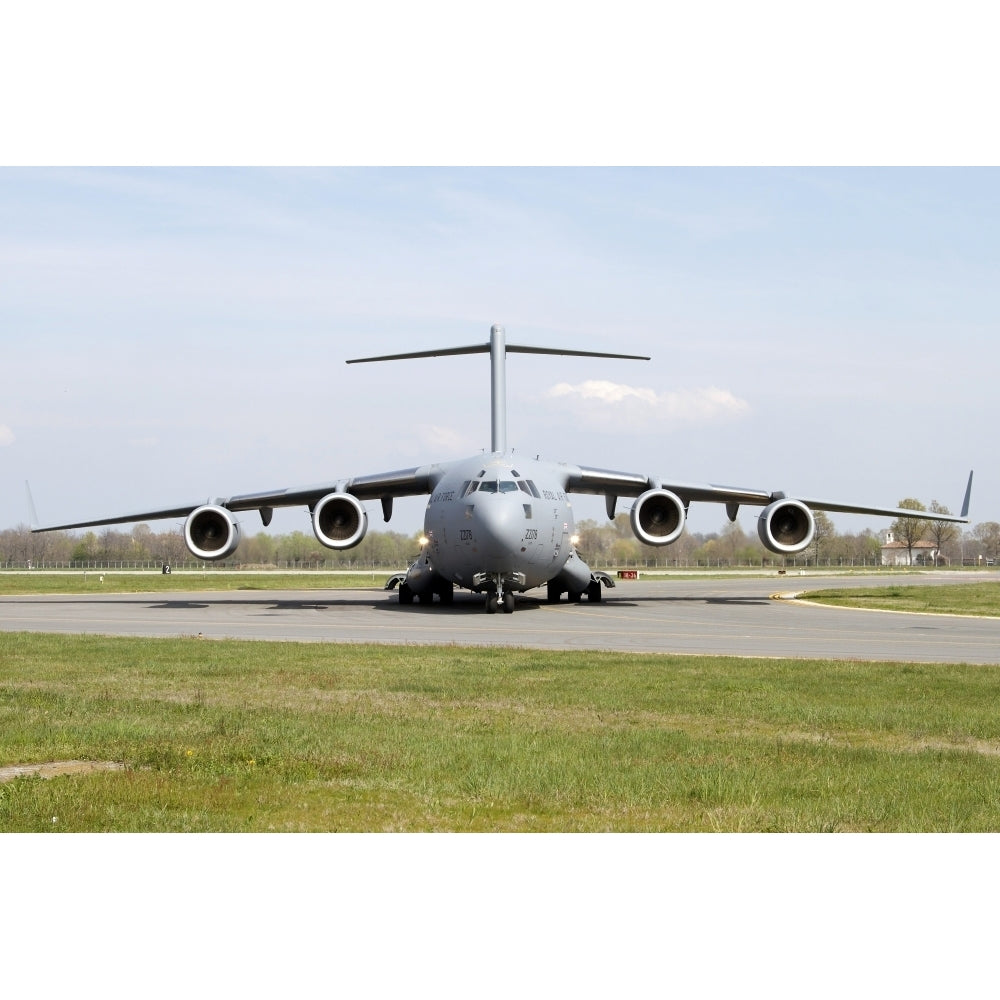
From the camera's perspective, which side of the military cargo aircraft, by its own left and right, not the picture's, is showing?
front
